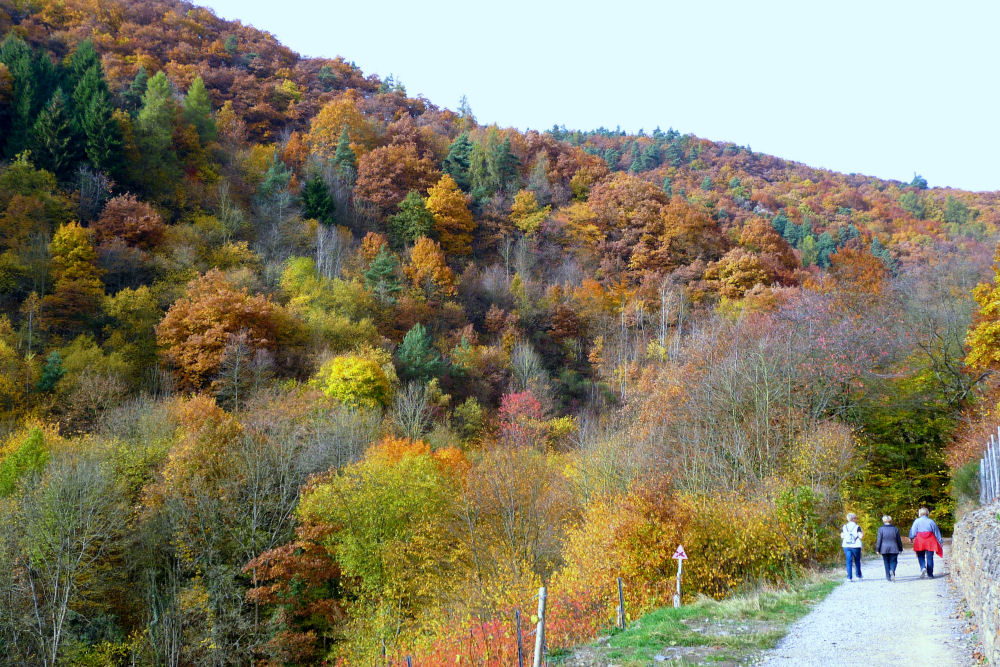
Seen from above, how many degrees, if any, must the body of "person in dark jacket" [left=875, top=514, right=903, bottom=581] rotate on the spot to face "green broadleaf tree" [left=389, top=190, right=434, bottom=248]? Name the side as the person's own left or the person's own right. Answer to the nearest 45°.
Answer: approximately 45° to the person's own left

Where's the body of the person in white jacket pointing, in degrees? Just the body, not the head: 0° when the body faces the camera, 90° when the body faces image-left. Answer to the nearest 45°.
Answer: approximately 180°

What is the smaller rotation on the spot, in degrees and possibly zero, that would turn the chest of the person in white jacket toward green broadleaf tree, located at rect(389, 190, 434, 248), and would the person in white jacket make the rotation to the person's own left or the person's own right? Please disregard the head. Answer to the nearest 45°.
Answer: approximately 45° to the person's own left

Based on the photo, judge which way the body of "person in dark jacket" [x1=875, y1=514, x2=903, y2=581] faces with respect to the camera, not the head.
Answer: away from the camera

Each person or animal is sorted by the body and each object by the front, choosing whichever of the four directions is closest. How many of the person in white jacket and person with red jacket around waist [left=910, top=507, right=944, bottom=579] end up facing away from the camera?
2

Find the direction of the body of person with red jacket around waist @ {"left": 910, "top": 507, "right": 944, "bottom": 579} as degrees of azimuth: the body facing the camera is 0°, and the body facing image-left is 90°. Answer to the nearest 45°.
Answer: approximately 180°

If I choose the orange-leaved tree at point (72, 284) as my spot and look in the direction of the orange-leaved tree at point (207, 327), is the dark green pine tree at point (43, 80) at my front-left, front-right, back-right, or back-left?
back-left
